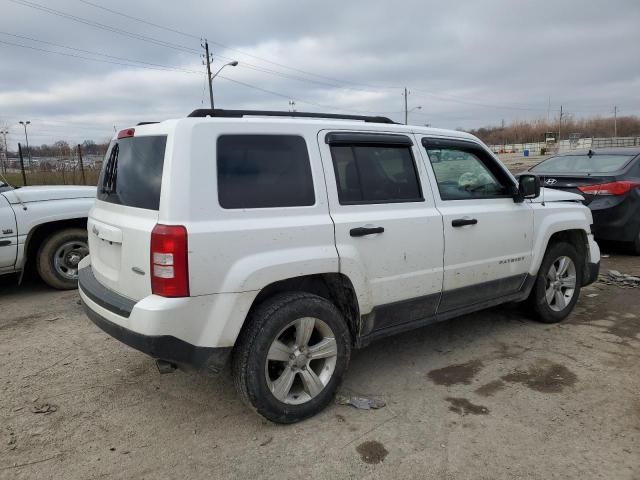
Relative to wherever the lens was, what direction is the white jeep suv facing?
facing away from the viewer and to the right of the viewer

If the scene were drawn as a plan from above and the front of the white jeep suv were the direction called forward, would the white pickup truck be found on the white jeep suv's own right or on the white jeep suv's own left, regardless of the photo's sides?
on the white jeep suv's own left
